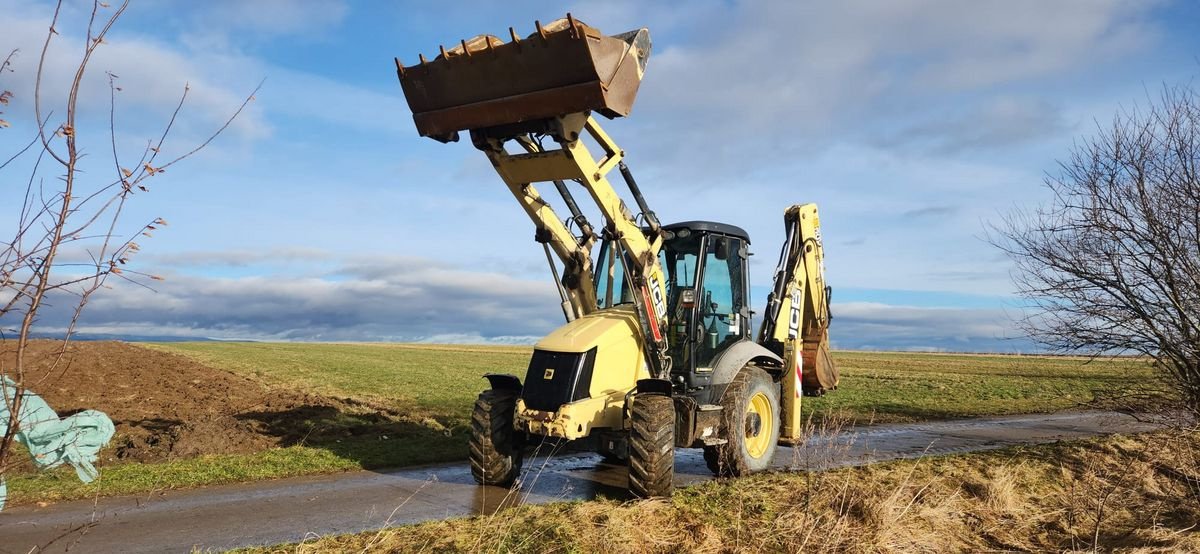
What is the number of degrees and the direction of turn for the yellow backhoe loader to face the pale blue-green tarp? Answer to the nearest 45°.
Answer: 0° — it already faces it

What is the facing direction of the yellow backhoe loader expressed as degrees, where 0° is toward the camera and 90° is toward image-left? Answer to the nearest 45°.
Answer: approximately 45°

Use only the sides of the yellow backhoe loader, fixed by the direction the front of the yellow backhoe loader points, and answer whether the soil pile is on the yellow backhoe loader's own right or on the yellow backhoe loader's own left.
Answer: on the yellow backhoe loader's own right
